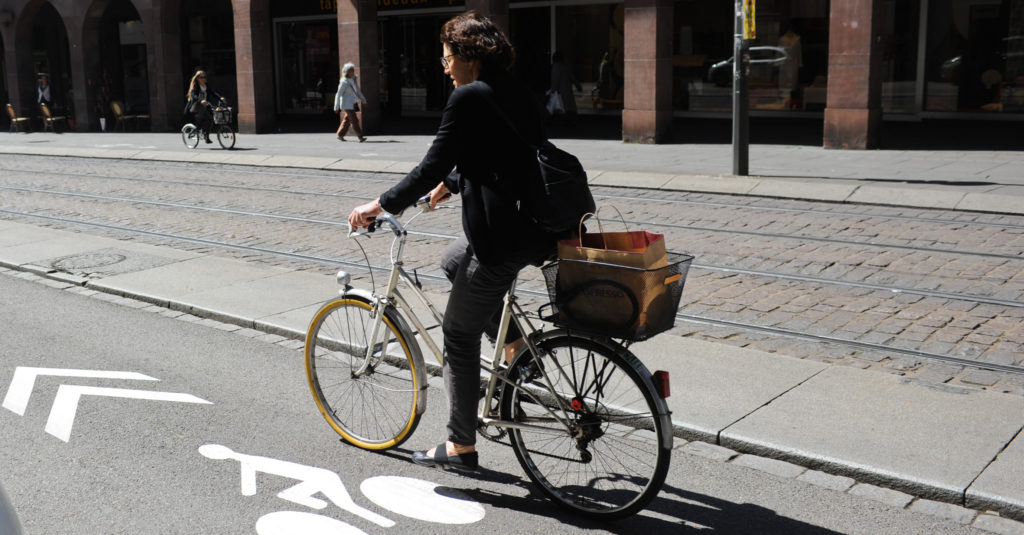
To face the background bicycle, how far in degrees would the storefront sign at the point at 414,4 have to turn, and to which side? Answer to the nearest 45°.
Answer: approximately 45° to its right

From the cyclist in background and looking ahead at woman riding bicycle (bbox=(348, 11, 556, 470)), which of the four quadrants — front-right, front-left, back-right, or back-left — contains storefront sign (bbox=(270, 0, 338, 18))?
back-left

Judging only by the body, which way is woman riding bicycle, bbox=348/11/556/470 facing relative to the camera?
to the viewer's left

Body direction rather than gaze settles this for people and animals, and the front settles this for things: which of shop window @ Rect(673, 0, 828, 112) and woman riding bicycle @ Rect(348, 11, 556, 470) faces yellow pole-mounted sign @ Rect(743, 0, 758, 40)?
the shop window

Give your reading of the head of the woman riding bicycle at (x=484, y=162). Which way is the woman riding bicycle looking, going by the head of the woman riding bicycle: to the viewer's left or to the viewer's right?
to the viewer's left

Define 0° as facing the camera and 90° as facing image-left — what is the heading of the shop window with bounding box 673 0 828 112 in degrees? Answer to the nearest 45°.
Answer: approximately 0°

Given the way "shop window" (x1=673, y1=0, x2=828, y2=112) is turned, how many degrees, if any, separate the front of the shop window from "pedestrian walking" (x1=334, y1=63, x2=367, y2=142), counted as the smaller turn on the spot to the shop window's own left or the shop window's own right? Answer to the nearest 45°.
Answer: approximately 90° to the shop window's own right

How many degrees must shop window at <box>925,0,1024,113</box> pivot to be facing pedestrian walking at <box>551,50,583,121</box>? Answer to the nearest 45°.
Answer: approximately 90° to its right

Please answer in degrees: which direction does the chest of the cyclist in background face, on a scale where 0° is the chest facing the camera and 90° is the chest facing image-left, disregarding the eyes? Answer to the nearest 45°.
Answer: approximately 315°

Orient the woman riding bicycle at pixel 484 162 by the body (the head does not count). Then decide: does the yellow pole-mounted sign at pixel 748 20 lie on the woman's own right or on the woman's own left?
on the woman's own right

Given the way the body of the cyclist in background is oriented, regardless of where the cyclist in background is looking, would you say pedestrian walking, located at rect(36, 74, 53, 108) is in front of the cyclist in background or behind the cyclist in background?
behind
